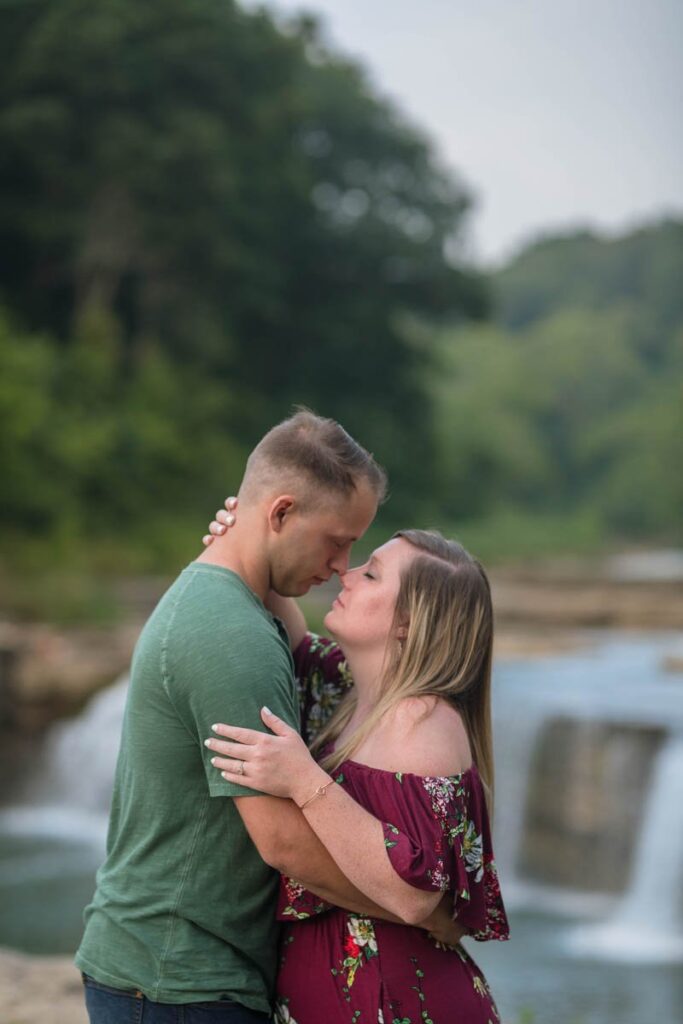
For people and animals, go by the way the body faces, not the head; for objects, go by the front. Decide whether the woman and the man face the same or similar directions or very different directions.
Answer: very different directions

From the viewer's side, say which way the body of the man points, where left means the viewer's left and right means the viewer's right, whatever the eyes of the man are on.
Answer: facing to the right of the viewer

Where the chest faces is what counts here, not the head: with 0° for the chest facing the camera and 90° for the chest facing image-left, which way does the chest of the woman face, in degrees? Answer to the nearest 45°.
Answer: approximately 90°

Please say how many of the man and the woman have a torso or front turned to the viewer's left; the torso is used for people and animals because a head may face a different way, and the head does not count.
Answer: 1
